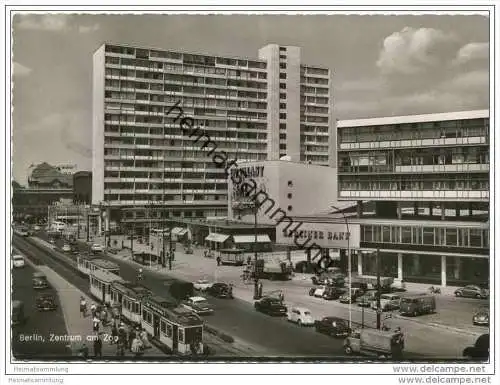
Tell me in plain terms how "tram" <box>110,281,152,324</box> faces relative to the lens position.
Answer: facing the viewer and to the right of the viewer

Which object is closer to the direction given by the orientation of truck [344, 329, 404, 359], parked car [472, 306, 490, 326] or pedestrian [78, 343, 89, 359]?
the pedestrian

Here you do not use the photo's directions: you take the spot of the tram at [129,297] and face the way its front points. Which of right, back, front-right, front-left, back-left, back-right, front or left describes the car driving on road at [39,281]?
back-right

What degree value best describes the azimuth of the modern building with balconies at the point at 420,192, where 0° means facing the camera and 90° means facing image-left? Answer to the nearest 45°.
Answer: approximately 45°

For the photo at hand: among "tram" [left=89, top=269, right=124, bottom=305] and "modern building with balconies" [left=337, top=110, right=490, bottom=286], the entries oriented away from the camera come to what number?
0

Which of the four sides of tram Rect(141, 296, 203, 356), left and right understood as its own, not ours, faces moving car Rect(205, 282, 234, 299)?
left

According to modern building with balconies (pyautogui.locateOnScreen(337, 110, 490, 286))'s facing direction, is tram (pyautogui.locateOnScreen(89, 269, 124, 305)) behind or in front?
in front

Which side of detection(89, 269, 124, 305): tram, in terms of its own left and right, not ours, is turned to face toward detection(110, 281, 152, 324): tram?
front

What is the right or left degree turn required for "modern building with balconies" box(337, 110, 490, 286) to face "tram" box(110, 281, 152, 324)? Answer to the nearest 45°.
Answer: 0° — it already faces it

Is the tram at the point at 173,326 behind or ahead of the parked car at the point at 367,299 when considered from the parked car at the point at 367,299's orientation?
ahead

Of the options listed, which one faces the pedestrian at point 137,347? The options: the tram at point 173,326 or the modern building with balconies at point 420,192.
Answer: the modern building with balconies

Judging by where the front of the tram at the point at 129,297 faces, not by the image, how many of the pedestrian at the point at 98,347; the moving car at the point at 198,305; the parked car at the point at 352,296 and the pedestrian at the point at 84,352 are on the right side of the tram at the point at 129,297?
2

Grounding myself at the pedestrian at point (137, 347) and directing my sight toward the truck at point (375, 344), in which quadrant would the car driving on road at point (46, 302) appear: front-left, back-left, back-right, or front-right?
back-left

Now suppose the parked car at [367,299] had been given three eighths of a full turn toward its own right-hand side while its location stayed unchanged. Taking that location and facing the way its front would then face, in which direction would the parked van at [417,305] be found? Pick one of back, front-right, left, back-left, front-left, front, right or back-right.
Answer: right

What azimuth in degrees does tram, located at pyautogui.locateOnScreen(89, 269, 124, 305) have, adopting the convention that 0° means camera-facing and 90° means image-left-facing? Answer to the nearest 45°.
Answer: approximately 315°

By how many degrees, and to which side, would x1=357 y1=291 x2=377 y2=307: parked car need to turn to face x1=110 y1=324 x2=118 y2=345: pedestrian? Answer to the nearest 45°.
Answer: approximately 45° to its right

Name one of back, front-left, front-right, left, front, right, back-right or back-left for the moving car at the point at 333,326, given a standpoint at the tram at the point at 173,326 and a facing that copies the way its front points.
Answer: front-left

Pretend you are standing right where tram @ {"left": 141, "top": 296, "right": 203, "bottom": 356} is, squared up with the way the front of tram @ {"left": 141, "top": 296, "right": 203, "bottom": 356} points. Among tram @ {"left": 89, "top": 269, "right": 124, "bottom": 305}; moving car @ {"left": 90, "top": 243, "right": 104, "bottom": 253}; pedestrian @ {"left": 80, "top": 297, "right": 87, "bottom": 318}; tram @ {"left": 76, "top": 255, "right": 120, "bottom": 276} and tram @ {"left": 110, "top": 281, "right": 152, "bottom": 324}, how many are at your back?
5

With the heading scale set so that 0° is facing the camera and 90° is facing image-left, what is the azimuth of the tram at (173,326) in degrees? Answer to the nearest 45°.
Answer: approximately 315°
